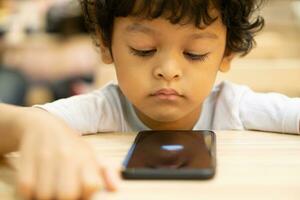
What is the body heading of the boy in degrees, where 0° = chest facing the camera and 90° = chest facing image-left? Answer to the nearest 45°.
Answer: approximately 0°
